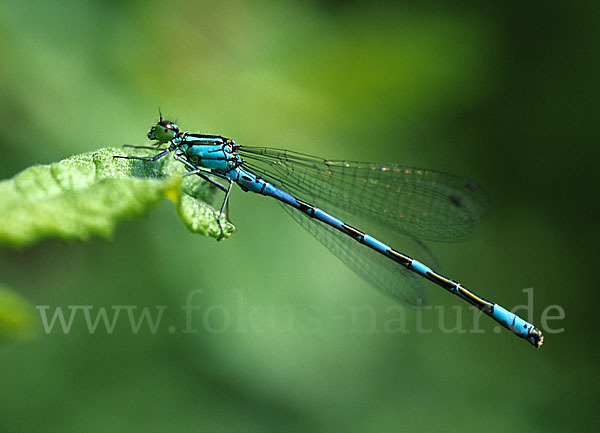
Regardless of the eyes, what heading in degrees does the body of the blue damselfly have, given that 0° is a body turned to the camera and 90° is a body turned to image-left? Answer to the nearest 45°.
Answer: approximately 90°
